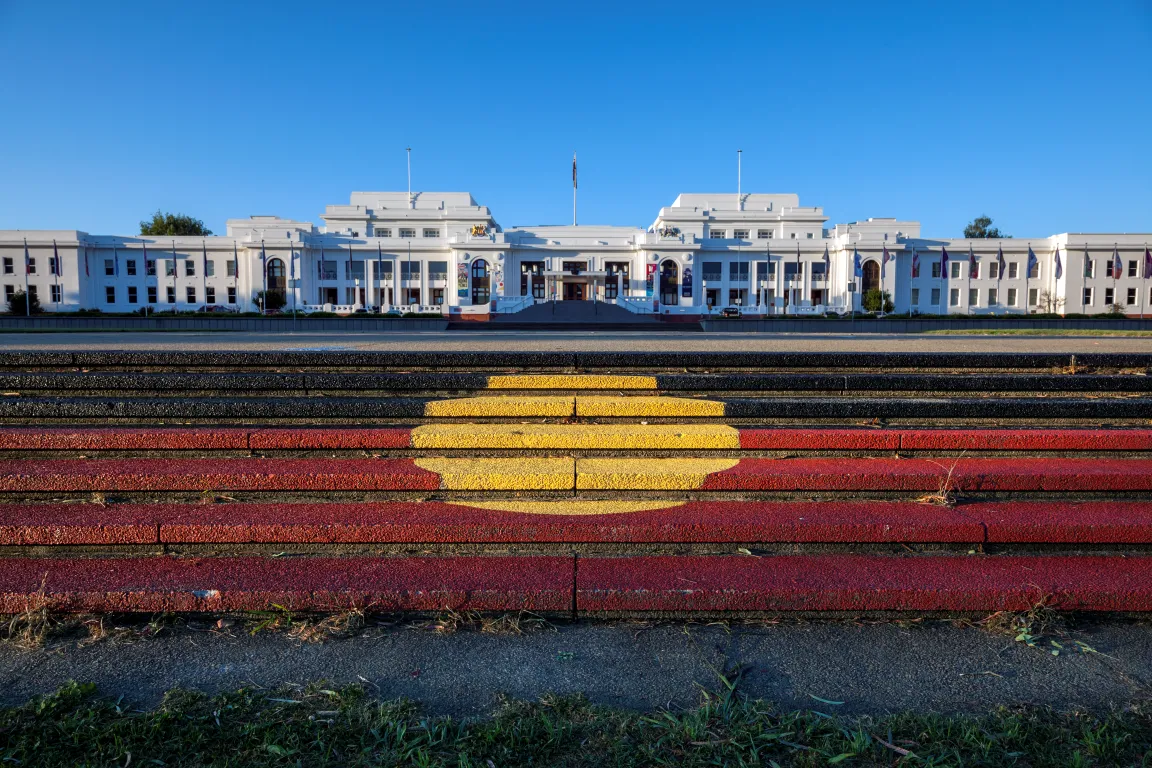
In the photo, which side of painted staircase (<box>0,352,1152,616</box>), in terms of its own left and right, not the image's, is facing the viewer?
front

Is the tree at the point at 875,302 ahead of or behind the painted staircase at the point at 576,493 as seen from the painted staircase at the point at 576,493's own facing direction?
behind

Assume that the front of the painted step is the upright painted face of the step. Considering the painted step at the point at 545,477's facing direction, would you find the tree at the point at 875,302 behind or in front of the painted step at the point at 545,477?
behind

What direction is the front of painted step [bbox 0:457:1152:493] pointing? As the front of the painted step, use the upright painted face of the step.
toward the camera
